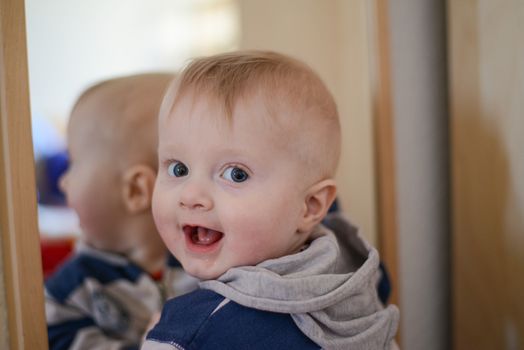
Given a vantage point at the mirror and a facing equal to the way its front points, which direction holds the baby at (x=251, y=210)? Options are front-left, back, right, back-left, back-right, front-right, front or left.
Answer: front

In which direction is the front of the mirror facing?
toward the camera

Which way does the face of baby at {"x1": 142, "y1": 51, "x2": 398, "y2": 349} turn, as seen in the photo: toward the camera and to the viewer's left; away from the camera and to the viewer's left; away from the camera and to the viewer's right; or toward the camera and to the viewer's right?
toward the camera and to the viewer's left
